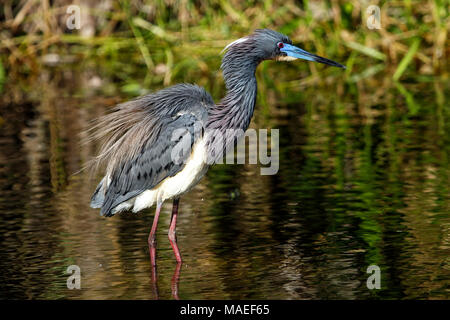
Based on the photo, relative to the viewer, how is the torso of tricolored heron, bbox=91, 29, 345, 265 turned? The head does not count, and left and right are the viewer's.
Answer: facing to the right of the viewer
